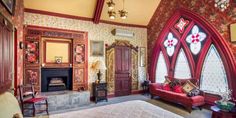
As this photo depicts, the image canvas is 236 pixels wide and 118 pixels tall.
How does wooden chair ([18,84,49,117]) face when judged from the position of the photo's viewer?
facing the viewer and to the right of the viewer

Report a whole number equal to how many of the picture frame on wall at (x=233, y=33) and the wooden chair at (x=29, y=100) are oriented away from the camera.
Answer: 0

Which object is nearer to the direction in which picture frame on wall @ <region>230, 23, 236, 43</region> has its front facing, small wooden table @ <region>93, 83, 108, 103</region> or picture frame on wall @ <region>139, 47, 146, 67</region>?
the small wooden table

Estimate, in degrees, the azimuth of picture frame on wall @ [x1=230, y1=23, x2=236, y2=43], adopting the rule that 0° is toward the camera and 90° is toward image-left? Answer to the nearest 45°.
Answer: approximately 45°

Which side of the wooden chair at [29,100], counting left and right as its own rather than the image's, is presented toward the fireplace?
left

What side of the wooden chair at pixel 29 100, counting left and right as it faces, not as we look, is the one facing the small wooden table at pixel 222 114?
front

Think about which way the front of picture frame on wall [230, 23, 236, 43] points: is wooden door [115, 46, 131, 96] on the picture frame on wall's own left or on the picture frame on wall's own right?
on the picture frame on wall's own right
